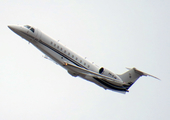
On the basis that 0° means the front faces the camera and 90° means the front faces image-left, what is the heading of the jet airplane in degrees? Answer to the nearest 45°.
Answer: approximately 45°
